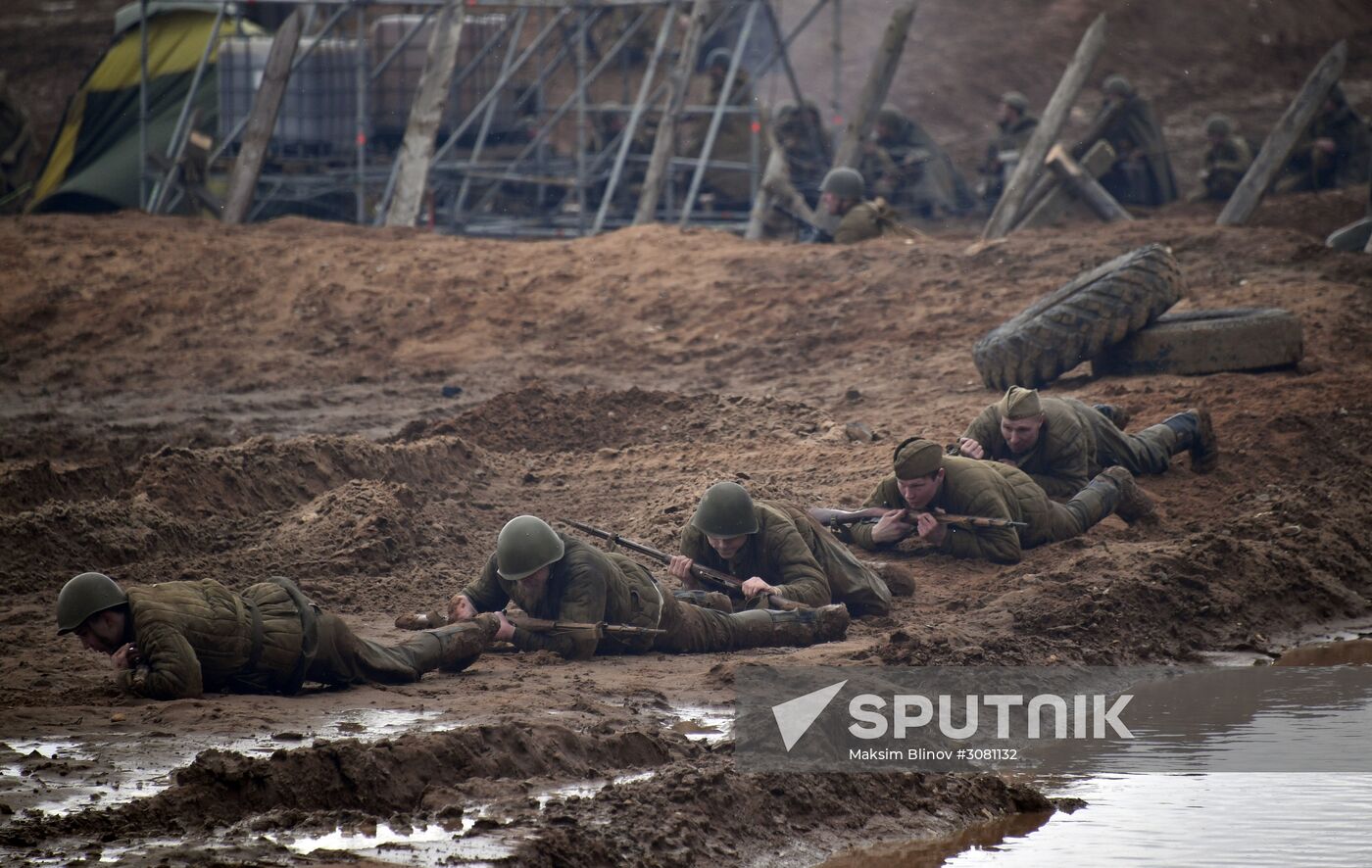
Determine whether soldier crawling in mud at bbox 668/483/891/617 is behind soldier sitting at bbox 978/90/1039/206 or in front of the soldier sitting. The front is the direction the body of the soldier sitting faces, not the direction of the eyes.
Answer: in front

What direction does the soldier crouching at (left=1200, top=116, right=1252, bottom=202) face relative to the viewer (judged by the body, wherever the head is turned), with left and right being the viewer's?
facing the viewer and to the left of the viewer

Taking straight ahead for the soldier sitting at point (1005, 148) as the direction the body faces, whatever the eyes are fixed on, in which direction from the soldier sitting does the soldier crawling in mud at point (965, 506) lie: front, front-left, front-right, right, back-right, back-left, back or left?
front-left

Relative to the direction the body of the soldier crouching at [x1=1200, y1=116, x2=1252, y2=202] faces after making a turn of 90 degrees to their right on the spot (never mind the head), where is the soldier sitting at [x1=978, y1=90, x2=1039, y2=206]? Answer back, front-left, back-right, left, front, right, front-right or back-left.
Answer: front-left

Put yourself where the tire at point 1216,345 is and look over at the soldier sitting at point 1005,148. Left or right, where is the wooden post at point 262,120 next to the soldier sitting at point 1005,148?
left

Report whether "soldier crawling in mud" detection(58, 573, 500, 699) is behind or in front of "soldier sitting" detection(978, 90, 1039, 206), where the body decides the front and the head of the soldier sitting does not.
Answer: in front

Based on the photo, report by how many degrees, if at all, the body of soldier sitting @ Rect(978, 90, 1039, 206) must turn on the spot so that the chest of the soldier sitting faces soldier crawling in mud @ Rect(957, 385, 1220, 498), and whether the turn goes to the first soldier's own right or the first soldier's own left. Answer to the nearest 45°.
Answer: approximately 45° to the first soldier's own left

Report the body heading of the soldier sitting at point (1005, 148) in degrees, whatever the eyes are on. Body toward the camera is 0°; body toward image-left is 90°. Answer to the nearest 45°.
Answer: approximately 45°
